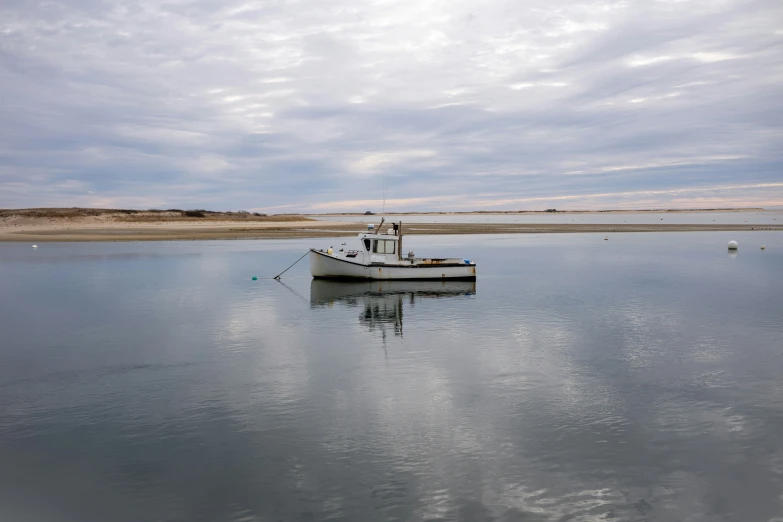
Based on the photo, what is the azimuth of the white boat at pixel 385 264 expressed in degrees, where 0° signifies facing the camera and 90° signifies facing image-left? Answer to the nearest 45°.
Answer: approximately 90°
